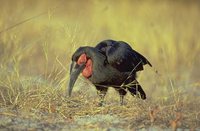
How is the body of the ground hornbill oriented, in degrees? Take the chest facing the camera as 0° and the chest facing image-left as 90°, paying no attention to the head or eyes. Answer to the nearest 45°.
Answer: approximately 45°
